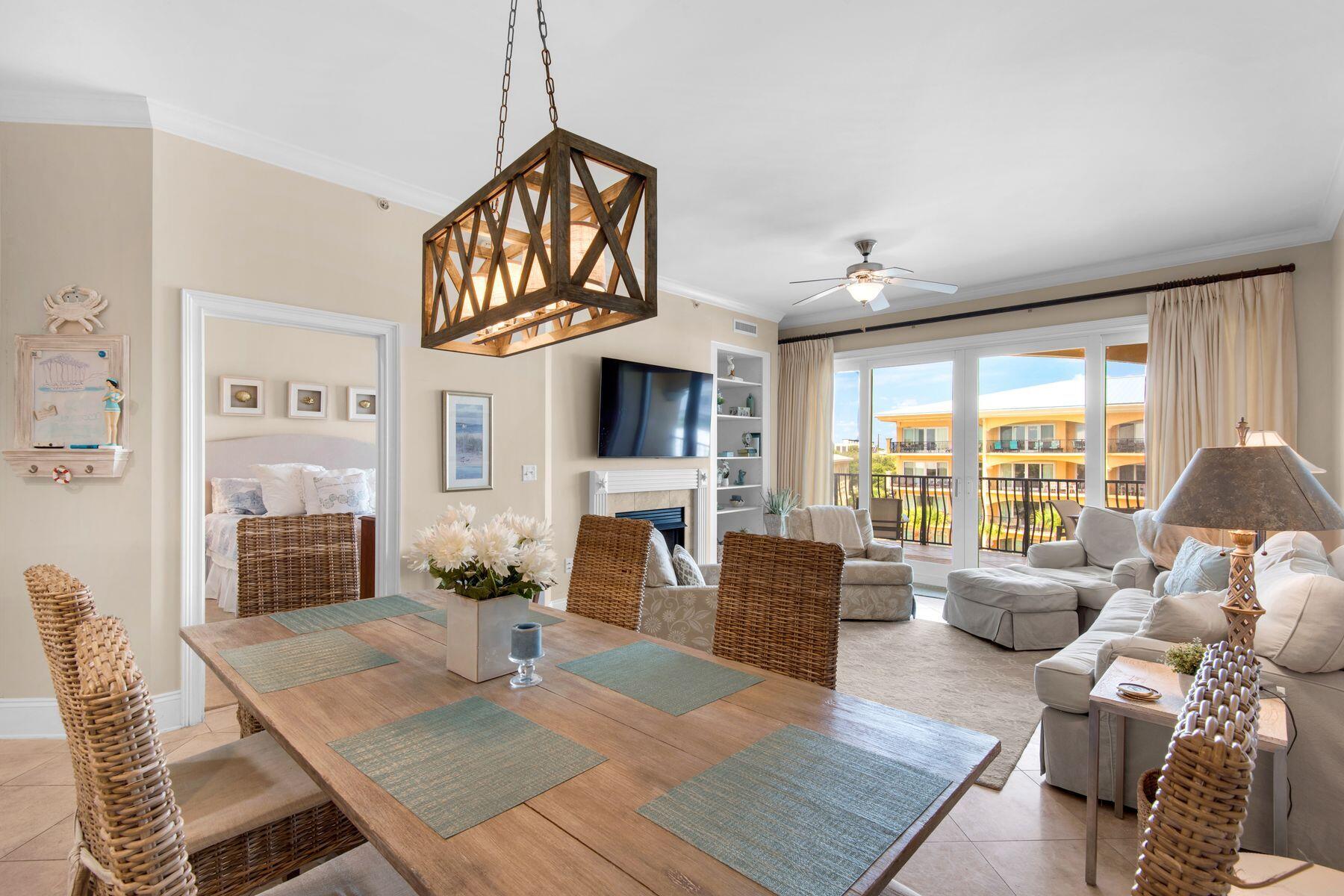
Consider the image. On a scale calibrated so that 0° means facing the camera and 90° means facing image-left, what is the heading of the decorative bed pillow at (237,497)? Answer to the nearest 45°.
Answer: approximately 0°

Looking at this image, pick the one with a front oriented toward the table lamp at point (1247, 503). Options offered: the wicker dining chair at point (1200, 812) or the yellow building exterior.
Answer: the yellow building exterior

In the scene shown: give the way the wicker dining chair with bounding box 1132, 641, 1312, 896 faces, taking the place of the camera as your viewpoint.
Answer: facing to the left of the viewer

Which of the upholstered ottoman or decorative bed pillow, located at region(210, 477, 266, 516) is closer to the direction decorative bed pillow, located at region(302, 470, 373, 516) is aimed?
the upholstered ottoman

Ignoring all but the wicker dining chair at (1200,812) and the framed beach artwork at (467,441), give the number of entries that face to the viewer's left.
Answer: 1

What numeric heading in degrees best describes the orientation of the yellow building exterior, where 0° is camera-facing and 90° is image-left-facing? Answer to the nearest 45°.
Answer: approximately 0°

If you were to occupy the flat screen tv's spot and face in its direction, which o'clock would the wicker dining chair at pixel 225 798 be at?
The wicker dining chair is roughly at 2 o'clock from the flat screen tv.

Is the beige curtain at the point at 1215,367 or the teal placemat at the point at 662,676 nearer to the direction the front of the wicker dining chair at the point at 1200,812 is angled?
the teal placemat

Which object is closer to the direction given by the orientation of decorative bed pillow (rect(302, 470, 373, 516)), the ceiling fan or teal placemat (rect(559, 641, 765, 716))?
the teal placemat

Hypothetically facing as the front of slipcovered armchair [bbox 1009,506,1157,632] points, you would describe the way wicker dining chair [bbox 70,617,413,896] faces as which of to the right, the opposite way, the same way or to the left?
the opposite way

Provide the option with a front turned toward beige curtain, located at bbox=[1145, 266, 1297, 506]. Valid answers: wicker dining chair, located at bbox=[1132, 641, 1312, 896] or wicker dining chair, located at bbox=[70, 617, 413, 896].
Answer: wicker dining chair, located at bbox=[70, 617, 413, 896]

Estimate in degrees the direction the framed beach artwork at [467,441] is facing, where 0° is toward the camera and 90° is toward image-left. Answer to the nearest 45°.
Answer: approximately 315°

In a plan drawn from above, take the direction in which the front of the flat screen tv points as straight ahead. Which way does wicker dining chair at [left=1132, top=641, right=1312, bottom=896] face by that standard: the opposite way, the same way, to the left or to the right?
the opposite way
